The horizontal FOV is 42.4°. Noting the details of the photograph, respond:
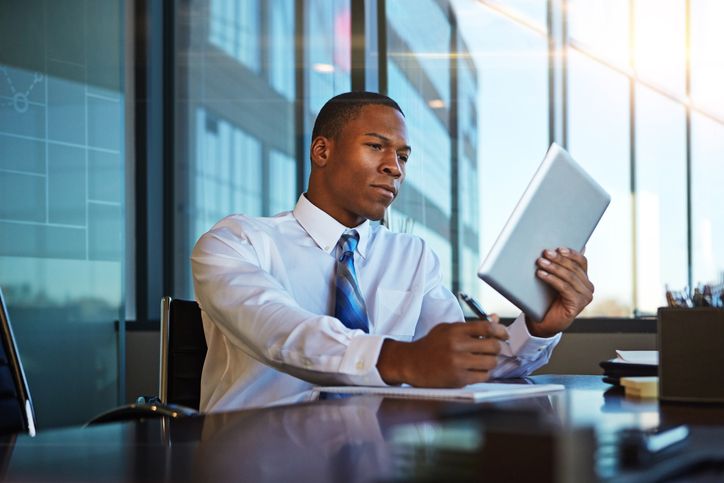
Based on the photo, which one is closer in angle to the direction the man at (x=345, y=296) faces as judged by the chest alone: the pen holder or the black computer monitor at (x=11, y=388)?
the pen holder

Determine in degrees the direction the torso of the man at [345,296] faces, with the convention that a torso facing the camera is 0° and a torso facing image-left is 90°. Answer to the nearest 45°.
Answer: approximately 315°

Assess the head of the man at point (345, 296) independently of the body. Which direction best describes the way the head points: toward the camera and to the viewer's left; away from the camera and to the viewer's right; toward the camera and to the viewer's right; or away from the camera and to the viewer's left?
toward the camera and to the viewer's right

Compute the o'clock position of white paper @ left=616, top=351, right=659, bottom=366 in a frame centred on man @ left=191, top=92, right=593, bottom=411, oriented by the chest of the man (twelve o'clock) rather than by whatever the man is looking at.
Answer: The white paper is roughly at 11 o'clock from the man.

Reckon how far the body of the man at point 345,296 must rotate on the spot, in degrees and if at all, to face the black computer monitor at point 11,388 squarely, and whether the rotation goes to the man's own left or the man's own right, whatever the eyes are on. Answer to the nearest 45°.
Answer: approximately 90° to the man's own right

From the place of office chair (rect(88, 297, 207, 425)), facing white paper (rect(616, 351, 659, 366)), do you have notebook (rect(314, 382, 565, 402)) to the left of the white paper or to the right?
right
